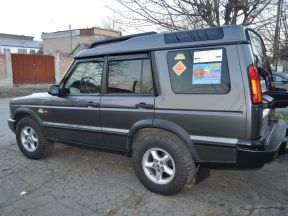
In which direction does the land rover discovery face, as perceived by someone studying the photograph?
facing away from the viewer and to the left of the viewer

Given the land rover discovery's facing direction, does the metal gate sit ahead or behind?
ahead
